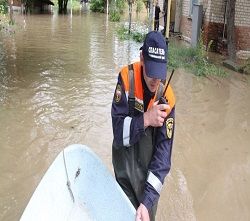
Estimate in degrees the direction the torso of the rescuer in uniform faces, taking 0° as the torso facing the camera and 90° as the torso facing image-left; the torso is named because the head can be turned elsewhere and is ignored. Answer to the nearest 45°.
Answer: approximately 0°

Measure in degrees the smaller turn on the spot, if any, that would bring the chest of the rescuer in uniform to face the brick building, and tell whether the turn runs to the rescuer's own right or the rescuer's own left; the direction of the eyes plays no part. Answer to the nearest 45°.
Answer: approximately 180°
